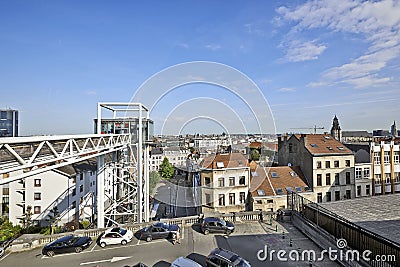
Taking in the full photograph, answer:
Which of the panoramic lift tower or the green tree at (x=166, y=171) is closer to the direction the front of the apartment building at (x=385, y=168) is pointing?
the panoramic lift tower

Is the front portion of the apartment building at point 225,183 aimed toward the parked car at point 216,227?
yes

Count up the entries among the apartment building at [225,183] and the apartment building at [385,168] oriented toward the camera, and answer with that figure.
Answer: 2

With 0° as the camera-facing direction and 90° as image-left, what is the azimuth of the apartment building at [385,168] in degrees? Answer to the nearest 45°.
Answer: approximately 0°

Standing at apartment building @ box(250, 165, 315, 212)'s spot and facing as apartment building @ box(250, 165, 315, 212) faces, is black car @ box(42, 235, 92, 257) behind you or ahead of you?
ahead

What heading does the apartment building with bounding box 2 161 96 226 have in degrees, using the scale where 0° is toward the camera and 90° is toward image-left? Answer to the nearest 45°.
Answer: approximately 315°

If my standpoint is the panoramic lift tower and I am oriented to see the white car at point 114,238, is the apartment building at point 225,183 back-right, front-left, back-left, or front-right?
back-left

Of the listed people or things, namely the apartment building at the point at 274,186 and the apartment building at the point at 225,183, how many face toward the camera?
2
